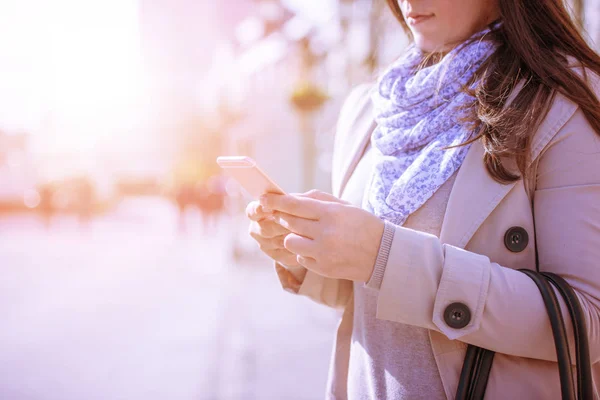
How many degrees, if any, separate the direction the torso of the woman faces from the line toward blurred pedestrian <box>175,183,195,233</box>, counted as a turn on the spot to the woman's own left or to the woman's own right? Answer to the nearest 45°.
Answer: approximately 90° to the woman's own right

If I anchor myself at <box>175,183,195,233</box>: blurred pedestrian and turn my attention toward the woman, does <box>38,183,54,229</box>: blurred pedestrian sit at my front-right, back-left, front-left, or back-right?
back-right

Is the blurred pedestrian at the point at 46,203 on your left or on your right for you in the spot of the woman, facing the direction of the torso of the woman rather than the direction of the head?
on your right

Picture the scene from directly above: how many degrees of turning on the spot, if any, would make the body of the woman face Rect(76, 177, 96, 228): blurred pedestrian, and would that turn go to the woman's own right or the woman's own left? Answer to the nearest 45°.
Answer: approximately 90° to the woman's own right

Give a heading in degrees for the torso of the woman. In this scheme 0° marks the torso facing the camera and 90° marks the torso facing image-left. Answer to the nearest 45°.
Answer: approximately 45°
